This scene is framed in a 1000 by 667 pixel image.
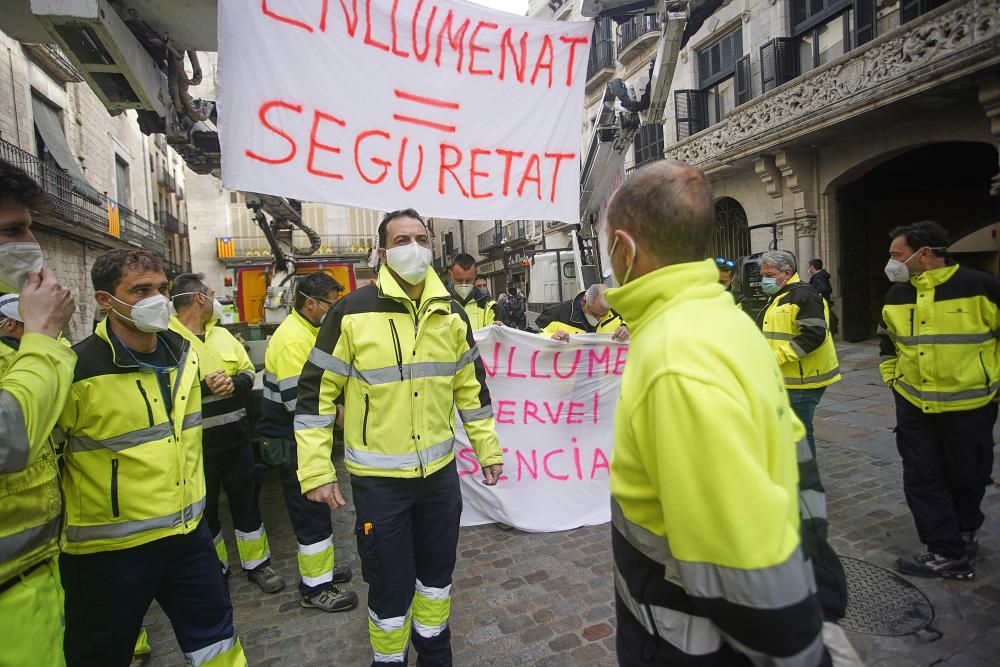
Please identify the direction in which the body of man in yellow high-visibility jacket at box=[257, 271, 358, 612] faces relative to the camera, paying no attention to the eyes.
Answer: to the viewer's right

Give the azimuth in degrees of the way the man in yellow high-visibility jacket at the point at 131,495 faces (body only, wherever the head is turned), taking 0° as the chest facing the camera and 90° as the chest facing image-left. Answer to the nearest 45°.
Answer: approximately 315°

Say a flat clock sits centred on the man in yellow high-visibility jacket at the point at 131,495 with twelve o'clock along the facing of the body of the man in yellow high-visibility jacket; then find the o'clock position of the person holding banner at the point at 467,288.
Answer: The person holding banner is roughly at 9 o'clock from the man in yellow high-visibility jacket.

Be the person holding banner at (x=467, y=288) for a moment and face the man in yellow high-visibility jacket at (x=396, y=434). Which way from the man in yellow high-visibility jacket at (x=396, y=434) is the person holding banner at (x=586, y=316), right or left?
left

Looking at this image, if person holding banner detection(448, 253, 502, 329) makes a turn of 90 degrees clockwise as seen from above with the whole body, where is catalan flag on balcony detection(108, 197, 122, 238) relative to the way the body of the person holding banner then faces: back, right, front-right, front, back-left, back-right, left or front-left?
front-right

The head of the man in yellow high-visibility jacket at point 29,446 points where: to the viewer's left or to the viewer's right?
to the viewer's right

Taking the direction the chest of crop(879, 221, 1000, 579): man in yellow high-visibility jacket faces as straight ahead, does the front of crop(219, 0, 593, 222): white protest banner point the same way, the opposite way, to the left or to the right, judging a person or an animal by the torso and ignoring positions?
to the left

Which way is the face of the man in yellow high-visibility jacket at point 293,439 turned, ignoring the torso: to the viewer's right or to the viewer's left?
to the viewer's right

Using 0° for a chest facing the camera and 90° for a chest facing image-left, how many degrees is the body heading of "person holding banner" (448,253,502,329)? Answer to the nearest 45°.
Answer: approximately 0°
